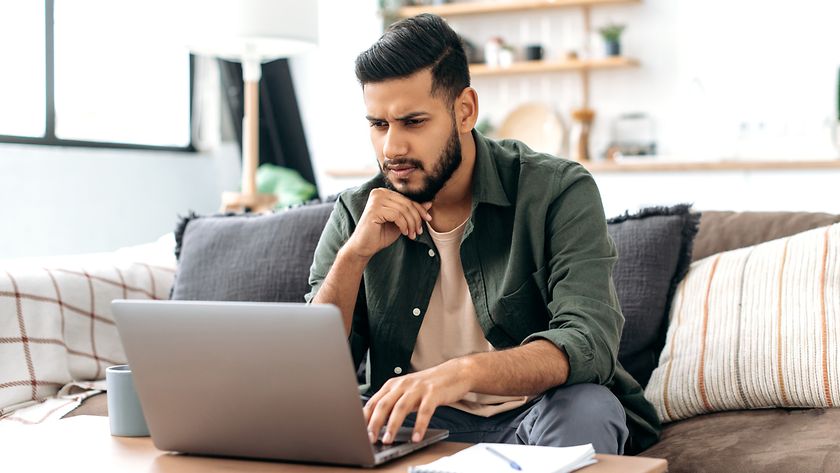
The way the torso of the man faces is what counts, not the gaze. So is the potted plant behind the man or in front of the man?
behind

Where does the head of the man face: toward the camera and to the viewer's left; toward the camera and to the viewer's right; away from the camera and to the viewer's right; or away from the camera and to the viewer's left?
toward the camera and to the viewer's left

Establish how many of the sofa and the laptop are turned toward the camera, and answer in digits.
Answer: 1

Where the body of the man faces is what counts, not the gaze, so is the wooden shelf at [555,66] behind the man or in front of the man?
behind

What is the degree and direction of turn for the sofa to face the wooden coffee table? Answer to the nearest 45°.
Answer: approximately 45° to its right

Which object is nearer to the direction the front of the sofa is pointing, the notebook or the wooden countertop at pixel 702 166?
the notebook

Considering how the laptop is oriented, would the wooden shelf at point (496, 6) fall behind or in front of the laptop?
in front

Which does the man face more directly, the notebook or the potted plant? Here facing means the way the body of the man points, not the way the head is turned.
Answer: the notebook

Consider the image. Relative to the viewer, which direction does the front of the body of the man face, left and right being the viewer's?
facing the viewer and to the left of the viewer

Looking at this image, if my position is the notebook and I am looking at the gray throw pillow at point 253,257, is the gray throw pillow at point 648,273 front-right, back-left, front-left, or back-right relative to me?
front-right

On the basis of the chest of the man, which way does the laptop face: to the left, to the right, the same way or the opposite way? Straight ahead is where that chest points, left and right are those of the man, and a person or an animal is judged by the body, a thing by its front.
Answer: the opposite way

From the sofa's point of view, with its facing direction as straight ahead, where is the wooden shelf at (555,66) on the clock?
The wooden shelf is roughly at 6 o'clock from the sofa.

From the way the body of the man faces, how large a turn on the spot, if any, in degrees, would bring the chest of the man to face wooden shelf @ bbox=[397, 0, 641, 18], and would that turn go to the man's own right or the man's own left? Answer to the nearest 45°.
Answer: approximately 135° to the man's own right

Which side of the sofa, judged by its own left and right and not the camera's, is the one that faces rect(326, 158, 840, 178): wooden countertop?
back

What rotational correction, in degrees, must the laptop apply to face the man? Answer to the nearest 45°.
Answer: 0° — it already faces them

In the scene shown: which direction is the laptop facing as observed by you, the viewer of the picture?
facing away from the viewer and to the right of the viewer

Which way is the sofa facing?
toward the camera

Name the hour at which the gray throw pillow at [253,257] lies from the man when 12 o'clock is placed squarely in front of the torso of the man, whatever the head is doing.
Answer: The gray throw pillow is roughly at 3 o'clock from the man.
